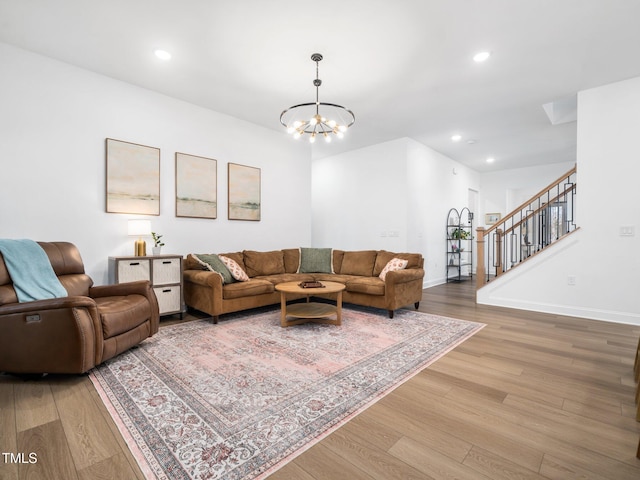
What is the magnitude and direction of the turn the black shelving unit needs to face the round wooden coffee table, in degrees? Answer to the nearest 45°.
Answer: approximately 45° to its right

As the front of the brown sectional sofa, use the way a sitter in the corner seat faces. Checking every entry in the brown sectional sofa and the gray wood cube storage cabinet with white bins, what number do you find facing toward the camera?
2

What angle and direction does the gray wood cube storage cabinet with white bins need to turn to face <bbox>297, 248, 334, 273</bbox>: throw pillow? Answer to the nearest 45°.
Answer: approximately 90° to its left

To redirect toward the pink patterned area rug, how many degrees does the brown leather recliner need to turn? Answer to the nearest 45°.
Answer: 0° — it already faces it

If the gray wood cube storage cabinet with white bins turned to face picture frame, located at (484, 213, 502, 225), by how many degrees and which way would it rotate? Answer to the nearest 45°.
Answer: approximately 90° to its left
